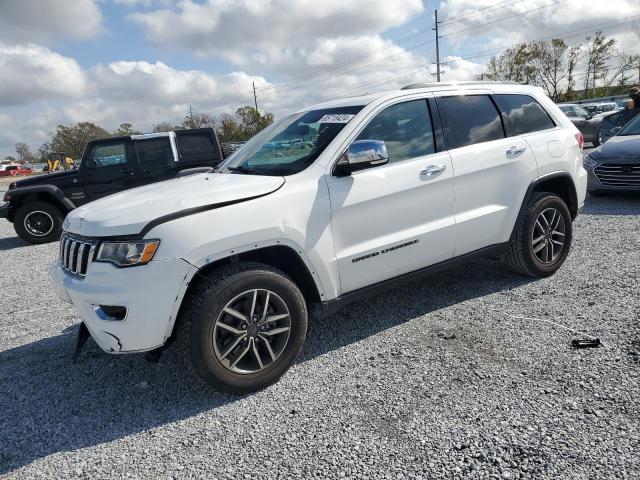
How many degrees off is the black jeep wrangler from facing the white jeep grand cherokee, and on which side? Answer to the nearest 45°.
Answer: approximately 90° to its left

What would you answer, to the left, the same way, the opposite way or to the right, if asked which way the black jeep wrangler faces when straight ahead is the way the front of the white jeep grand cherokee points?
the same way

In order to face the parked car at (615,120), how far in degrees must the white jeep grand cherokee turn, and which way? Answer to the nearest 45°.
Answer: approximately 180°

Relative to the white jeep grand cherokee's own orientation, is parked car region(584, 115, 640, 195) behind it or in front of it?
behind

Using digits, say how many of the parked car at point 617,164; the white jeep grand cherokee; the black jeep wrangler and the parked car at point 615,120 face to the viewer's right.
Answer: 0

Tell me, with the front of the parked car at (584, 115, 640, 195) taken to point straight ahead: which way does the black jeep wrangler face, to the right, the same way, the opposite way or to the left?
the same way

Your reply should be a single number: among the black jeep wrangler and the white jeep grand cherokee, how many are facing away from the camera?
0

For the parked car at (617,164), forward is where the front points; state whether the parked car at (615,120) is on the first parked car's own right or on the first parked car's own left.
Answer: on the first parked car's own right

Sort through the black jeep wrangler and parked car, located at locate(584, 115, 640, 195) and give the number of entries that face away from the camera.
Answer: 0

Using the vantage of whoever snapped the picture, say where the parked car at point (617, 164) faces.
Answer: facing the viewer and to the left of the viewer

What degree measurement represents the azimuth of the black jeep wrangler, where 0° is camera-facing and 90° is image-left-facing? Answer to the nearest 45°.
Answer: approximately 90°

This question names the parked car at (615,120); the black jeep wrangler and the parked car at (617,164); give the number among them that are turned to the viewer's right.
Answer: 0

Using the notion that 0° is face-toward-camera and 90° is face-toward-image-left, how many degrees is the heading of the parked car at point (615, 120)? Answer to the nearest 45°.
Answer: approximately 45°

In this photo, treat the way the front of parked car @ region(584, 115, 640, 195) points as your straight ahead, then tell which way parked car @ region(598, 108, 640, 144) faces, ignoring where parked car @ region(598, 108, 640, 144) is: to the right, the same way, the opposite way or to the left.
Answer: the same way

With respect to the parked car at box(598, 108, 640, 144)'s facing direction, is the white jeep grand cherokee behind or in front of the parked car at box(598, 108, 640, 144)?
in front
